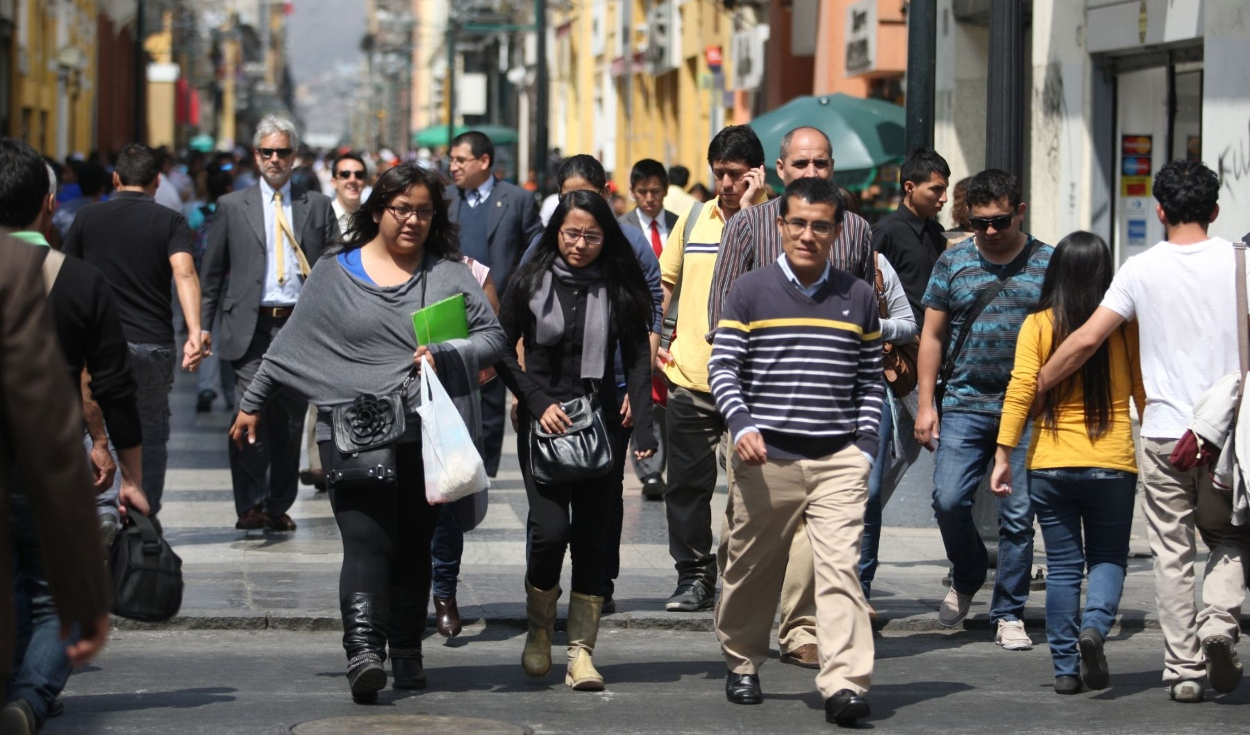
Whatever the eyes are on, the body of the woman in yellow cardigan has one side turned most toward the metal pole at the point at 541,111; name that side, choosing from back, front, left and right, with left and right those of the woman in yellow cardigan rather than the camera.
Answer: front

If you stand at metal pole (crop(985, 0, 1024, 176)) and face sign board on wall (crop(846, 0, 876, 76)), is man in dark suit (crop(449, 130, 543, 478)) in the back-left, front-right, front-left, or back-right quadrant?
front-left

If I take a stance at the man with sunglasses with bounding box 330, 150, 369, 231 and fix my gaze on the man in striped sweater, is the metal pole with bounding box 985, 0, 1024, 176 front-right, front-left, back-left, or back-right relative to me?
front-left

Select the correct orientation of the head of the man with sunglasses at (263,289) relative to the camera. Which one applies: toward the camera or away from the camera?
toward the camera

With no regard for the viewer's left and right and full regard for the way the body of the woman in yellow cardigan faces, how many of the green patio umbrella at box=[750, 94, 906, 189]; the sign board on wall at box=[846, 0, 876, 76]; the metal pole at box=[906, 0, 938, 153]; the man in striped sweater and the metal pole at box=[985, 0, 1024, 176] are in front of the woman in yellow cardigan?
4

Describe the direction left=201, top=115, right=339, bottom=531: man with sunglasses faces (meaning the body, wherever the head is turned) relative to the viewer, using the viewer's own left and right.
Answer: facing the viewer

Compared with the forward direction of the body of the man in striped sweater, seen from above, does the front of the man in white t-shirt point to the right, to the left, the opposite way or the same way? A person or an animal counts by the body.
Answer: the opposite way

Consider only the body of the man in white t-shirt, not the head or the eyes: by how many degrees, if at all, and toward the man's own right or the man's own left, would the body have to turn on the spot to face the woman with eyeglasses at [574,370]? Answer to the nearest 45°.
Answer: approximately 90° to the man's own left

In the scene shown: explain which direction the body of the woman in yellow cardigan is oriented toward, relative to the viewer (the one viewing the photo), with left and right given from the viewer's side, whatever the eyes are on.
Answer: facing away from the viewer

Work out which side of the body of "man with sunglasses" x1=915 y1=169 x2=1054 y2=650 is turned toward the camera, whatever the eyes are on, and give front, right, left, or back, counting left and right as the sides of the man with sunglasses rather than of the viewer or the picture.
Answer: front

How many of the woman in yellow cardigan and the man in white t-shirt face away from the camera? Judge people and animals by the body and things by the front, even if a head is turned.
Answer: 2

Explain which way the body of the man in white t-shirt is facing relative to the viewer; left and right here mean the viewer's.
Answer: facing away from the viewer
